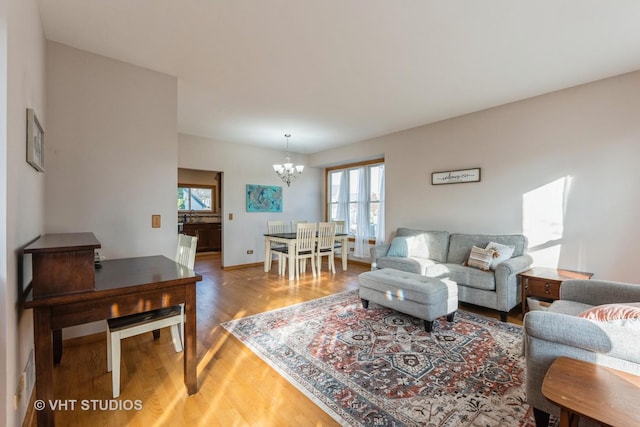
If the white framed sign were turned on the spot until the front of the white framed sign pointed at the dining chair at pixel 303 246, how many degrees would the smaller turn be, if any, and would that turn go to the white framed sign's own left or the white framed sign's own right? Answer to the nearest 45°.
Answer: approximately 45° to the white framed sign's own right

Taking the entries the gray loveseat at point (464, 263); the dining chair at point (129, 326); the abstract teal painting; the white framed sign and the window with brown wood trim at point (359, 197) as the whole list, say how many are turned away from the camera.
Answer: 0

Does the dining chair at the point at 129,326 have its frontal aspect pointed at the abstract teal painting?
no

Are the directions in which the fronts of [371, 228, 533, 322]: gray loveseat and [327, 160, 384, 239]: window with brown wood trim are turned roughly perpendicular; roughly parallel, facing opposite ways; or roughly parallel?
roughly parallel

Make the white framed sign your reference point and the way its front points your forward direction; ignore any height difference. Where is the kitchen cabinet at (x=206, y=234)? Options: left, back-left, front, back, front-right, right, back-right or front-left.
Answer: front-right

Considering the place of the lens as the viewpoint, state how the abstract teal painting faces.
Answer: facing the viewer and to the right of the viewer

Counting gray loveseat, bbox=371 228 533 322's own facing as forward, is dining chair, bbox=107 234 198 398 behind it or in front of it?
in front

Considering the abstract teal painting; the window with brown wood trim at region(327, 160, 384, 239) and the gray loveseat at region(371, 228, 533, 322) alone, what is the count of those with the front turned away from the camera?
0

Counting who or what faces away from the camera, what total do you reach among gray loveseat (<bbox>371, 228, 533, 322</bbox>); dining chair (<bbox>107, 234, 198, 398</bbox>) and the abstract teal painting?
0

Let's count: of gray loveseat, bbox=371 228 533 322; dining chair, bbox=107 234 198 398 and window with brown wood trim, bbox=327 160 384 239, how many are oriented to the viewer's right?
0

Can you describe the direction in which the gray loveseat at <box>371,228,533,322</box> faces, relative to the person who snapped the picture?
facing the viewer and to the left of the viewer

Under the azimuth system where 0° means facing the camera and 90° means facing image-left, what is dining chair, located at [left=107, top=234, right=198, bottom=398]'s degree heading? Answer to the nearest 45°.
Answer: approximately 45°

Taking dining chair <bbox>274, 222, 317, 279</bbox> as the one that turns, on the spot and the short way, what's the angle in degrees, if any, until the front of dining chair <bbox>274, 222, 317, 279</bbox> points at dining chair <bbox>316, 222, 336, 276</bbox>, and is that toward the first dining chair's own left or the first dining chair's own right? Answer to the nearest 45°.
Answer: approximately 90° to the first dining chair's own right

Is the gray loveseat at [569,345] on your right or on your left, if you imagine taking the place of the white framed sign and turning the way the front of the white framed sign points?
on your left

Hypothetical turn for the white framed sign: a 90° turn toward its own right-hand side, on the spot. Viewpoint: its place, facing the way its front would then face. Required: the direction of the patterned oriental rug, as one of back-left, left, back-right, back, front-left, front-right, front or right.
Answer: back-left

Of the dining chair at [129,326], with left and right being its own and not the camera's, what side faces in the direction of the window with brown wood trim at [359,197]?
back
